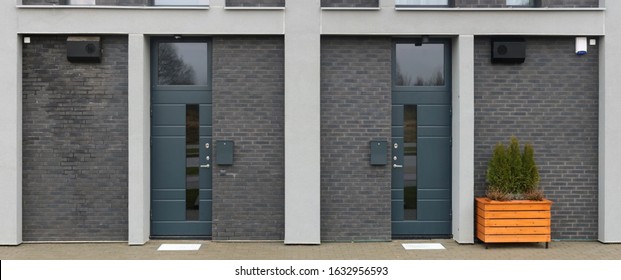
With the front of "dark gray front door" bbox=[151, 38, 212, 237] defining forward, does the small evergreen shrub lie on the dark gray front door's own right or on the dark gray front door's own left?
on the dark gray front door's own left

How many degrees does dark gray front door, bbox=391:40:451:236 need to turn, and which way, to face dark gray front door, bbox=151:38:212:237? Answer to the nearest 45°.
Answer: approximately 90° to its right

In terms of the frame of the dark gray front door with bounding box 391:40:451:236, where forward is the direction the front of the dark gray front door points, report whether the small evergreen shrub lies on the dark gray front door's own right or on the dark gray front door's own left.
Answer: on the dark gray front door's own left

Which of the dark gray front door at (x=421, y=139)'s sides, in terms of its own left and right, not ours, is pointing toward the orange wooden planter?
left

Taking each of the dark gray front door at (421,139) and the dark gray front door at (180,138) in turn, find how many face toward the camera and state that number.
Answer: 2

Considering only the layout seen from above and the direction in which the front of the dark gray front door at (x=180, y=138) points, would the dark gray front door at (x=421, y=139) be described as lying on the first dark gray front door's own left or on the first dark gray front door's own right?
on the first dark gray front door's own left

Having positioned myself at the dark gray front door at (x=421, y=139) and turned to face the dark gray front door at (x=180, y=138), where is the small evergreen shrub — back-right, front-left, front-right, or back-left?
back-left

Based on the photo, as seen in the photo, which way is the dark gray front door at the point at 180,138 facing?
toward the camera

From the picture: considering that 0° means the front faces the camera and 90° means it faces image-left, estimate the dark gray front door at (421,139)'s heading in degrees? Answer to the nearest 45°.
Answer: approximately 0°
